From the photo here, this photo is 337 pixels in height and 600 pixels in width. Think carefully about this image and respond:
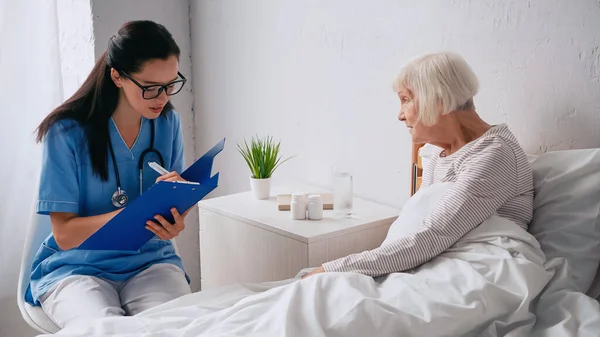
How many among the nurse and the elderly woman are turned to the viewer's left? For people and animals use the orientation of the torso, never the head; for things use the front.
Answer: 1

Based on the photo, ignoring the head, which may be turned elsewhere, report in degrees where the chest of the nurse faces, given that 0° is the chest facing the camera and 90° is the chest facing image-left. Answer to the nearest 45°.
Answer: approximately 315°

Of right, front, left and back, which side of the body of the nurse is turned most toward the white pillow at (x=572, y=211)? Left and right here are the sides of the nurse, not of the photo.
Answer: front

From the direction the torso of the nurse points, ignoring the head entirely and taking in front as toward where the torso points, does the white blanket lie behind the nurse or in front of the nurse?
in front

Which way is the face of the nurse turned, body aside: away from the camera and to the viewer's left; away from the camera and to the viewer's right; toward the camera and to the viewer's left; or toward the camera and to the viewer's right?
toward the camera and to the viewer's right

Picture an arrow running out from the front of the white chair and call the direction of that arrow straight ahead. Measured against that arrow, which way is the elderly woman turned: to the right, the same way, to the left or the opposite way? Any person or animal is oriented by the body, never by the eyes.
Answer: the opposite way

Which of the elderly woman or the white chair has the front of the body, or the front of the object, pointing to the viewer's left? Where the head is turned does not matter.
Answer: the elderly woman

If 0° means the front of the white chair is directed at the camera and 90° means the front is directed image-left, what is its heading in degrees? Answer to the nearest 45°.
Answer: approximately 315°

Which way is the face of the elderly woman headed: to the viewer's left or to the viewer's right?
to the viewer's left

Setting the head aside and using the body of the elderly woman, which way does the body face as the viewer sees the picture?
to the viewer's left
